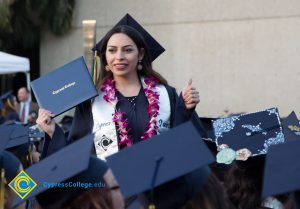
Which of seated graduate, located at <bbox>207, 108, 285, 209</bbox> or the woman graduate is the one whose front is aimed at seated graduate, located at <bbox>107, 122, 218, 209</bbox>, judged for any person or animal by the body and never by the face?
the woman graduate

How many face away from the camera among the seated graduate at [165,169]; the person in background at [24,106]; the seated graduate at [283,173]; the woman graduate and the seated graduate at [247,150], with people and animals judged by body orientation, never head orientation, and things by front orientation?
3

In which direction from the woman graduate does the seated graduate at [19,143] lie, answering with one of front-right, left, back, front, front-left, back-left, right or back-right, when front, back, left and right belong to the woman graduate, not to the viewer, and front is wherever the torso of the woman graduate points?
back-right

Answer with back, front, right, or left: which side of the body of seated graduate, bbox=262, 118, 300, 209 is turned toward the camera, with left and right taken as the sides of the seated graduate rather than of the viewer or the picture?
back

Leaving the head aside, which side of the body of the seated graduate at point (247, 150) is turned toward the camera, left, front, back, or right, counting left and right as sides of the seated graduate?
back

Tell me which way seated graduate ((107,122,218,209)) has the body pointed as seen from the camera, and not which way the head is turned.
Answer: away from the camera

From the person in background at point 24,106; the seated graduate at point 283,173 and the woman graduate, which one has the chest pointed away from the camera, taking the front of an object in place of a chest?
the seated graduate

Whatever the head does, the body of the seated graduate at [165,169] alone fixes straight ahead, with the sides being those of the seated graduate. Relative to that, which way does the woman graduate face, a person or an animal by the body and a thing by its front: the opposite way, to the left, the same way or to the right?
the opposite way

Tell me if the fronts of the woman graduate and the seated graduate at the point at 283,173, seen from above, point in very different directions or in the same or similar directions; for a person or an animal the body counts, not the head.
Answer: very different directions

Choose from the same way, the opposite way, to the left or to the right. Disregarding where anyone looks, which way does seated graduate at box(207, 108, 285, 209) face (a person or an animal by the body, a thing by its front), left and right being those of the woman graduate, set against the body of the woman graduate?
the opposite way

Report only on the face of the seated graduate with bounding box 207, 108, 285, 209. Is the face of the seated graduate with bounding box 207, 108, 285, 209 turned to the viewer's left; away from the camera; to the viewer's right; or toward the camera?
away from the camera
